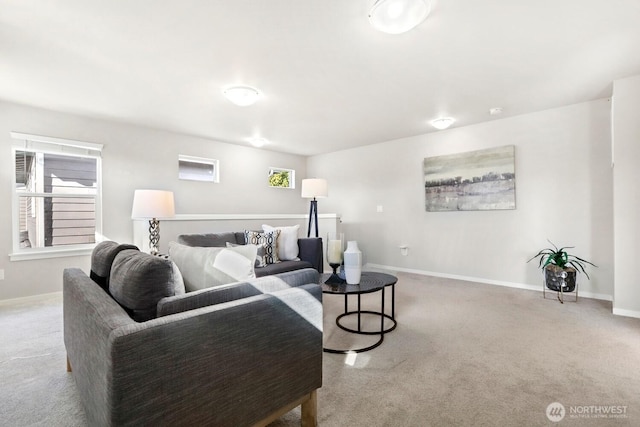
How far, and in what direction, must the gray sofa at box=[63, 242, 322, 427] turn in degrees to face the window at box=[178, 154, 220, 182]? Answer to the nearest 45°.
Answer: approximately 45° to its left

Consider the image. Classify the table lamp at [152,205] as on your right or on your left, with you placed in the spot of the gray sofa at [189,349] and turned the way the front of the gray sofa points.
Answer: on your left

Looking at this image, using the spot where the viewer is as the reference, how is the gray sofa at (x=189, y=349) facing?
facing away from the viewer and to the right of the viewer
